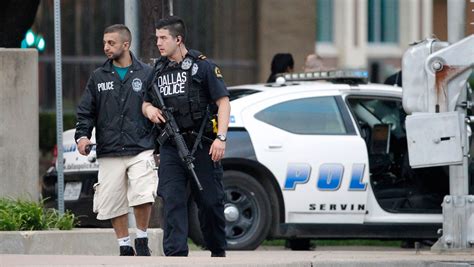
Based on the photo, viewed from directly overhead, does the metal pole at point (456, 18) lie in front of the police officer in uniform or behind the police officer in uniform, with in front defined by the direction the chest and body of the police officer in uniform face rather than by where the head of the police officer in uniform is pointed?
behind

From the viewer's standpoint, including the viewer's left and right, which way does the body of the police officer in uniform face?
facing the viewer and to the left of the viewer

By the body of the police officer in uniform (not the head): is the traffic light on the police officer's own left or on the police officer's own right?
on the police officer's own right

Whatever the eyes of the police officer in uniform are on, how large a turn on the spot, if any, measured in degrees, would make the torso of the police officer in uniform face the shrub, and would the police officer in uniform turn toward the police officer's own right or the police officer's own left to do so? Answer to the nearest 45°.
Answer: approximately 90° to the police officer's own right

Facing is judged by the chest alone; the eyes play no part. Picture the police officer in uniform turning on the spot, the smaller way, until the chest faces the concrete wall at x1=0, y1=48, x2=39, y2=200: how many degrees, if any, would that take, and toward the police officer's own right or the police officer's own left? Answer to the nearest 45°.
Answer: approximately 90° to the police officer's own right
